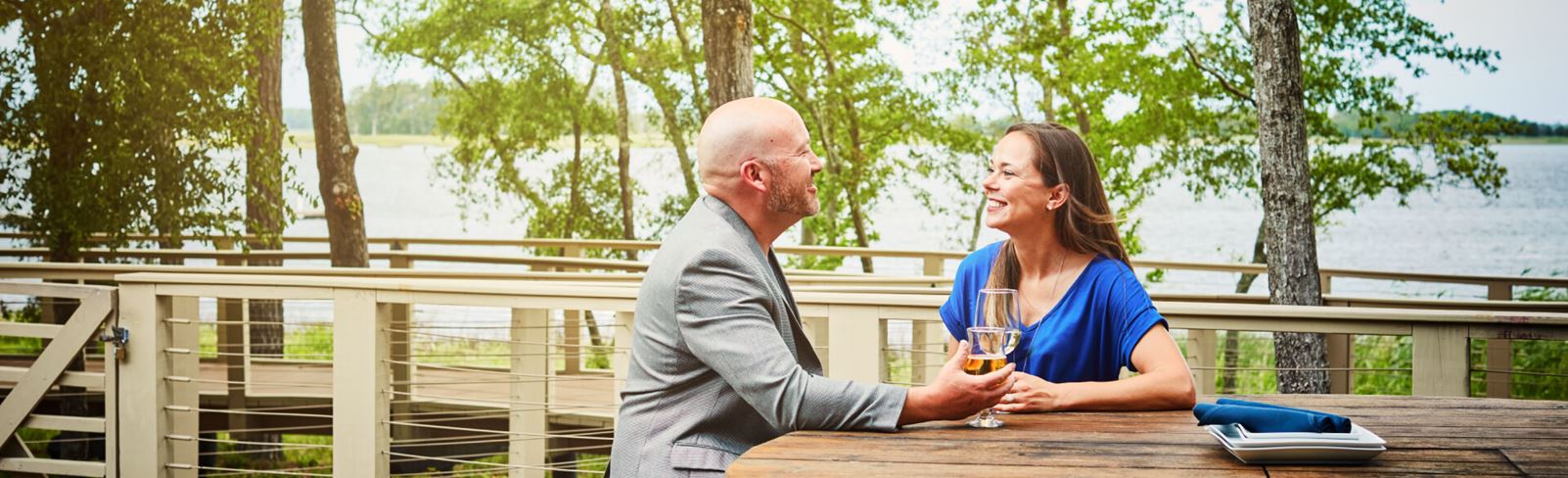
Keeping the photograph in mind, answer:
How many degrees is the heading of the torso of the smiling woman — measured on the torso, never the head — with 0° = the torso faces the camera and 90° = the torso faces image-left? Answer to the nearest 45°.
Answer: approximately 45°

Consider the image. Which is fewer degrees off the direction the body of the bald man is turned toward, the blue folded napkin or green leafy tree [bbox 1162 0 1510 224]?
the blue folded napkin

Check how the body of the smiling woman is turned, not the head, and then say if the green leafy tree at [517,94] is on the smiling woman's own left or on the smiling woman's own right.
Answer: on the smiling woman's own right

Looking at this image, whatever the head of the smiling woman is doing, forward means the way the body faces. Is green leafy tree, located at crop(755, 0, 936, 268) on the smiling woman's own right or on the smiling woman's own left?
on the smiling woman's own right

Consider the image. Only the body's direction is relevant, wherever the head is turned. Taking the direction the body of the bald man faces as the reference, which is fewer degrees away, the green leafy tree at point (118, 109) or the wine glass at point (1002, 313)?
the wine glass

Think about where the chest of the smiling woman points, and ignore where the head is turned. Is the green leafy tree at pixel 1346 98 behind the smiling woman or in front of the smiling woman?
behind

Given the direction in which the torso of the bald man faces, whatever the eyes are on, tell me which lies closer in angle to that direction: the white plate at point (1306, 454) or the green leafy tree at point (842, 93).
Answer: the white plate

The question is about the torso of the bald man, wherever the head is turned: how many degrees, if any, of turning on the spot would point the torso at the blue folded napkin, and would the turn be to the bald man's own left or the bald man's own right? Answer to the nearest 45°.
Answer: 0° — they already face it

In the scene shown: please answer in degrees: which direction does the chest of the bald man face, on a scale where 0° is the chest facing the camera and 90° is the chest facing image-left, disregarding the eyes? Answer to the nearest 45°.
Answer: approximately 270°

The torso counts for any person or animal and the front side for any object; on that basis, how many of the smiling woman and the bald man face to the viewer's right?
1

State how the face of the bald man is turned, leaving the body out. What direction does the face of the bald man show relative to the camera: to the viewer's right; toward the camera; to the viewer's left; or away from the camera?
to the viewer's right

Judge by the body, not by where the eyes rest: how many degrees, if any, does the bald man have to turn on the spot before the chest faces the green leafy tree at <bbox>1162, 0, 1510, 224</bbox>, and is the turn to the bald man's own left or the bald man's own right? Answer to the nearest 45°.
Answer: approximately 45° to the bald man's own left
